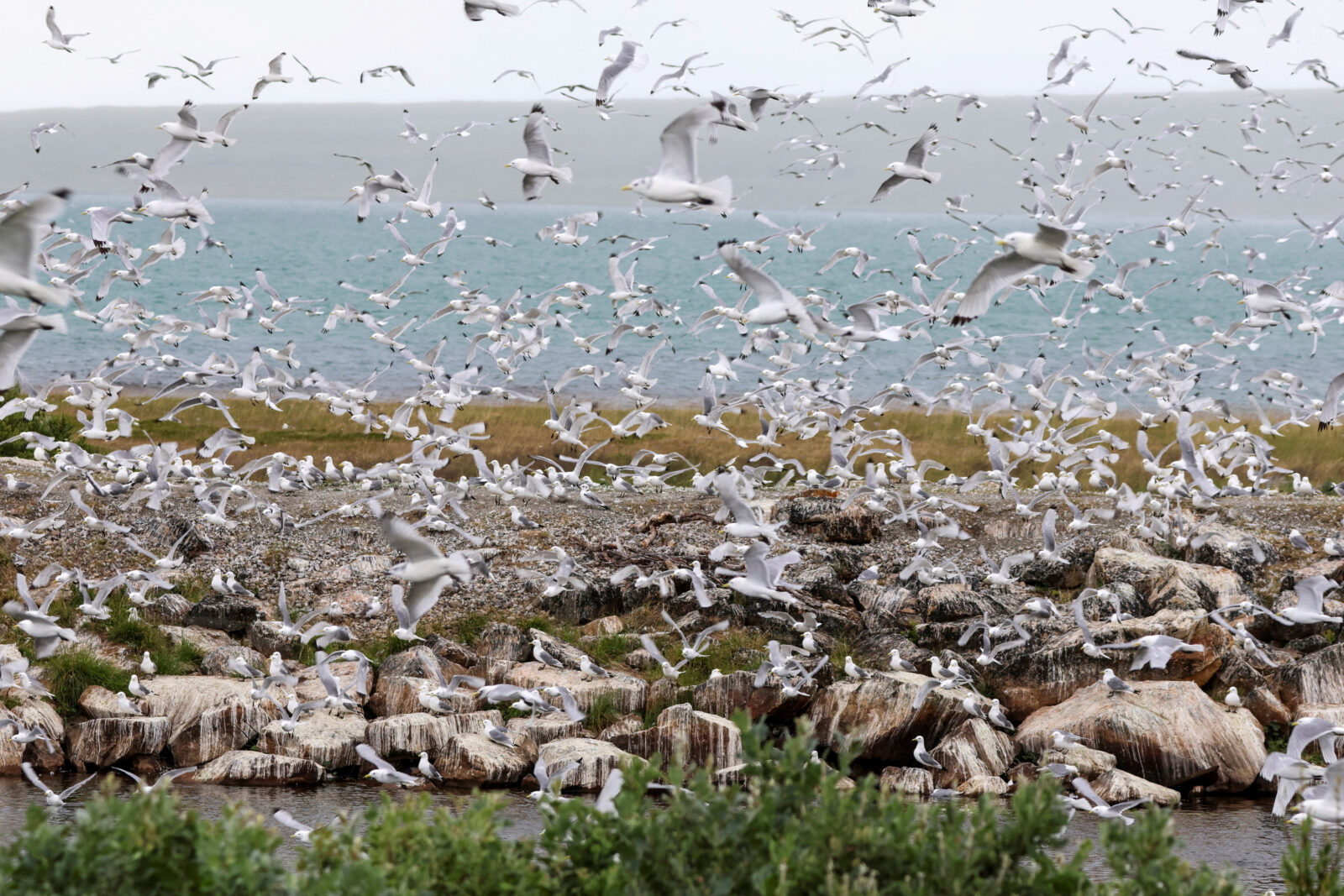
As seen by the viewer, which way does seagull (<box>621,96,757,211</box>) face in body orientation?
to the viewer's left

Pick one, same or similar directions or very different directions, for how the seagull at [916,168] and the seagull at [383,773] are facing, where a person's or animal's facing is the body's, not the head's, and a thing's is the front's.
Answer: same or similar directions

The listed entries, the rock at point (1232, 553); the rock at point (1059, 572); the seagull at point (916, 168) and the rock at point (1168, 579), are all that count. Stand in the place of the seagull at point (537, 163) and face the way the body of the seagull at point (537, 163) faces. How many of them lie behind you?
4

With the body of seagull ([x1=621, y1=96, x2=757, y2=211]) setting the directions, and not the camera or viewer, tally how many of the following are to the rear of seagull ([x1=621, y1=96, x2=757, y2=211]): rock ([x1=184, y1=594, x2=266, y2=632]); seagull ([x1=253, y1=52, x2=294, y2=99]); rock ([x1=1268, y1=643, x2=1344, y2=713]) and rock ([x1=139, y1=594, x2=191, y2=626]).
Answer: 1

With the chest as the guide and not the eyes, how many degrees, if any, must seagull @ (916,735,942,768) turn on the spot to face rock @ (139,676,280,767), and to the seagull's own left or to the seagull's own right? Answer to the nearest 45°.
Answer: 0° — it already faces it

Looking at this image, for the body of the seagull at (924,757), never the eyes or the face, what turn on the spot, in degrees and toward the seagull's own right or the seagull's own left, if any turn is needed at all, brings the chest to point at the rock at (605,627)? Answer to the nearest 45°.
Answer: approximately 45° to the seagull's own right

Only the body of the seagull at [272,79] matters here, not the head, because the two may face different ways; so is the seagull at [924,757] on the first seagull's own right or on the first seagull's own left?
on the first seagull's own left

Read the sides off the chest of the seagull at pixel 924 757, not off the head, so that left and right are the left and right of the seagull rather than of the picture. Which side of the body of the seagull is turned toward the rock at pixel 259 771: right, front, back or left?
front

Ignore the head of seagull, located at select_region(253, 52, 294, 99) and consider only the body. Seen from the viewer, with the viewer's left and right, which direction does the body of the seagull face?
facing to the left of the viewer

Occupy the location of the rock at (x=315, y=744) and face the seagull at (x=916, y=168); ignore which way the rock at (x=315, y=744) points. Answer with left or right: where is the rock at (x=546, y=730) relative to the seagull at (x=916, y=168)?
right

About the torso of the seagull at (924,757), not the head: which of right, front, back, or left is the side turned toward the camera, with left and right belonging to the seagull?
left
